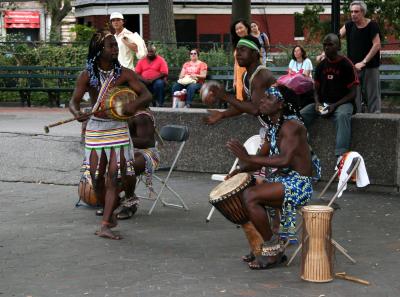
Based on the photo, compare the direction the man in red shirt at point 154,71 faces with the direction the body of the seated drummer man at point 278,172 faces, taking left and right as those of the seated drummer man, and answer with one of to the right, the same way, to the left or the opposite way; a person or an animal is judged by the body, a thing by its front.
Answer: to the left

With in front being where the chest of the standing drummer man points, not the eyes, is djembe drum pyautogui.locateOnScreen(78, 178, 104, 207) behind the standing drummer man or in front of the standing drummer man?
behind

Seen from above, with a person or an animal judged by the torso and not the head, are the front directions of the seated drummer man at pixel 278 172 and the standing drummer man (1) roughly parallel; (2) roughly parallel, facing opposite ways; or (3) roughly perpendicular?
roughly perpendicular

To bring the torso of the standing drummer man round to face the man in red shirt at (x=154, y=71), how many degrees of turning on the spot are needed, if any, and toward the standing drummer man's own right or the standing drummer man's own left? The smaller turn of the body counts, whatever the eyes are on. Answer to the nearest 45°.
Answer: approximately 180°

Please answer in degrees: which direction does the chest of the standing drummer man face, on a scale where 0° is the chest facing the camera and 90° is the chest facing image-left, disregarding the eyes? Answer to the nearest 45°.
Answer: approximately 0°

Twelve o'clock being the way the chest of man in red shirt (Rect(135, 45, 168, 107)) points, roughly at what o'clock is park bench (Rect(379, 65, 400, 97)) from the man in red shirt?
The park bench is roughly at 9 o'clock from the man in red shirt.

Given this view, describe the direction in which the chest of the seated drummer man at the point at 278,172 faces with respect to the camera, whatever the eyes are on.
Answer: to the viewer's left
